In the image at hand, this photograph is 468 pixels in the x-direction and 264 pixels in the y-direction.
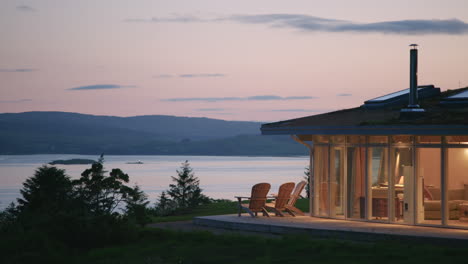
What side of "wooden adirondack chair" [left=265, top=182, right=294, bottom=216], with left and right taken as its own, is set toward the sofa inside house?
back

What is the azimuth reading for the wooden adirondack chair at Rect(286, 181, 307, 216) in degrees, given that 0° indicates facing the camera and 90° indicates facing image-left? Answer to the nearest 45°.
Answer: approximately 90°

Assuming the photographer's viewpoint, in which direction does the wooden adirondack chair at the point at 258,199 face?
facing away from the viewer and to the left of the viewer

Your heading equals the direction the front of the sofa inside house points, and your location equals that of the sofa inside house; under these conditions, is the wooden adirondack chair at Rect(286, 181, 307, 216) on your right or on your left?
on your right

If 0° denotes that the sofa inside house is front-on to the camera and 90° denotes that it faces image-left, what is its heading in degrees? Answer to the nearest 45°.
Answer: approximately 0°

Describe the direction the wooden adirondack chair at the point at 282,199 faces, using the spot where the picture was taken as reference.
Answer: facing away from the viewer and to the left of the viewer

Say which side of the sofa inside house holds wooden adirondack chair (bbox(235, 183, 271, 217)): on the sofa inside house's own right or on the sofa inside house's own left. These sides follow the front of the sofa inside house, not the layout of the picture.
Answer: on the sofa inside house's own right

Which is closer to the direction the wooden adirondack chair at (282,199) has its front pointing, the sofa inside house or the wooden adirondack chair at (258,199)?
the wooden adirondack chair

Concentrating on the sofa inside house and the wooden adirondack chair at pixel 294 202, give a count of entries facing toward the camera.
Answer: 1

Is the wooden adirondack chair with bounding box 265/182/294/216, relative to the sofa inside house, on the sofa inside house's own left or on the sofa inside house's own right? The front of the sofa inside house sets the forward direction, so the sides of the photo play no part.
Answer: on the sofa inside house's own right
